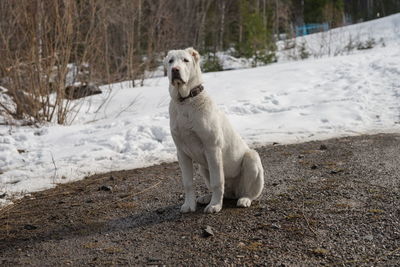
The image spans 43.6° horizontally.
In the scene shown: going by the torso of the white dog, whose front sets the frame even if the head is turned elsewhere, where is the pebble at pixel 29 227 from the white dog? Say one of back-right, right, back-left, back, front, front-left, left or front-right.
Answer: front-right

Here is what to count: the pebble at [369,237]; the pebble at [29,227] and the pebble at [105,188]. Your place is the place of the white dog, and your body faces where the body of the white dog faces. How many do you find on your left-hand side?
1

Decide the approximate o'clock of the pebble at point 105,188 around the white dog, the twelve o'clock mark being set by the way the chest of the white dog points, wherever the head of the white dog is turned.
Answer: The pebble is roughly at 3 o'clock from the white dog.

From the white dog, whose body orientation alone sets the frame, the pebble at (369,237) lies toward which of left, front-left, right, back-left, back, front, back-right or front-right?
left

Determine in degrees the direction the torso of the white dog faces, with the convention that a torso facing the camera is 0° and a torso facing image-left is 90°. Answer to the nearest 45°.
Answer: approximately 45°
